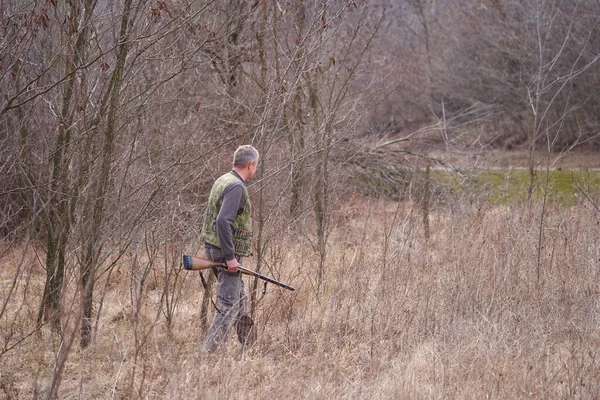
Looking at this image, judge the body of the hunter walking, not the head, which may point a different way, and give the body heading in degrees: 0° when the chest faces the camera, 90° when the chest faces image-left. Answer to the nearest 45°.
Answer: approximately 270°
